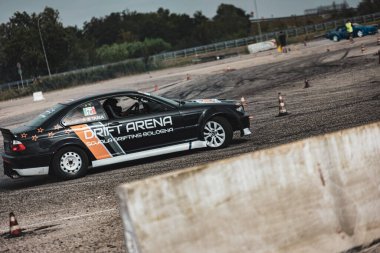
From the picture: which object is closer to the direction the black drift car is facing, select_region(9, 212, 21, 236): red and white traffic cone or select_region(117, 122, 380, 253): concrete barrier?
the concrete barrier

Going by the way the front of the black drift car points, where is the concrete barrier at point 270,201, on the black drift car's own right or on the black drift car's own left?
on the black drift car's own right

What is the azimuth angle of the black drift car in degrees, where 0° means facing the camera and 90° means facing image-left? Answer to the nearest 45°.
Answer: approximately 270°
